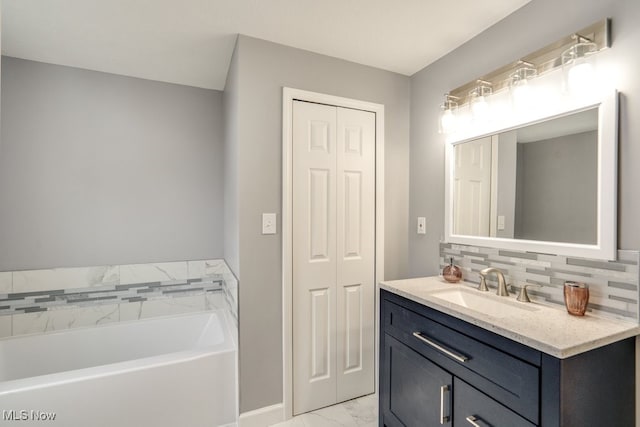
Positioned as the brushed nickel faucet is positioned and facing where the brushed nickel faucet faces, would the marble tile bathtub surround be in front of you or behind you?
in front

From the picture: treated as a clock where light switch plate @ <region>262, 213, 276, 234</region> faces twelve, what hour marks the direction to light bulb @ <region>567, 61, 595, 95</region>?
The light bulb is roughly at 10 o'clock from the light switch plate.

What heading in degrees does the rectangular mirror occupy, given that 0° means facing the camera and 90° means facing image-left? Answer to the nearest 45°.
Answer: approximately 45°

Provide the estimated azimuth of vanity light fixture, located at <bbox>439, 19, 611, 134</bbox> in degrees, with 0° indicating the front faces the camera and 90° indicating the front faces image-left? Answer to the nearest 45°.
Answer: approximately 45°

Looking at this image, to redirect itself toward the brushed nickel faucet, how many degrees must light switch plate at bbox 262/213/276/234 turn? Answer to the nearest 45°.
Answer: approximately 45° to its left

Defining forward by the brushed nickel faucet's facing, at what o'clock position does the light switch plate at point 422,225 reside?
The light switch plate is roughly at 3 o'clock from the brushed nickel faucet.

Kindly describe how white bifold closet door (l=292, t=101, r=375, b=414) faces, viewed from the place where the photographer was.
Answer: facing the viewer and to the right of the viewer

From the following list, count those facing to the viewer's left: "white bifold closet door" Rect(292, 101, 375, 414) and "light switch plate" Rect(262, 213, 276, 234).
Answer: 0

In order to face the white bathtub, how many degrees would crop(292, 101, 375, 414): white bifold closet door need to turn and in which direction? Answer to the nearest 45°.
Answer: approximately 135° to its right
